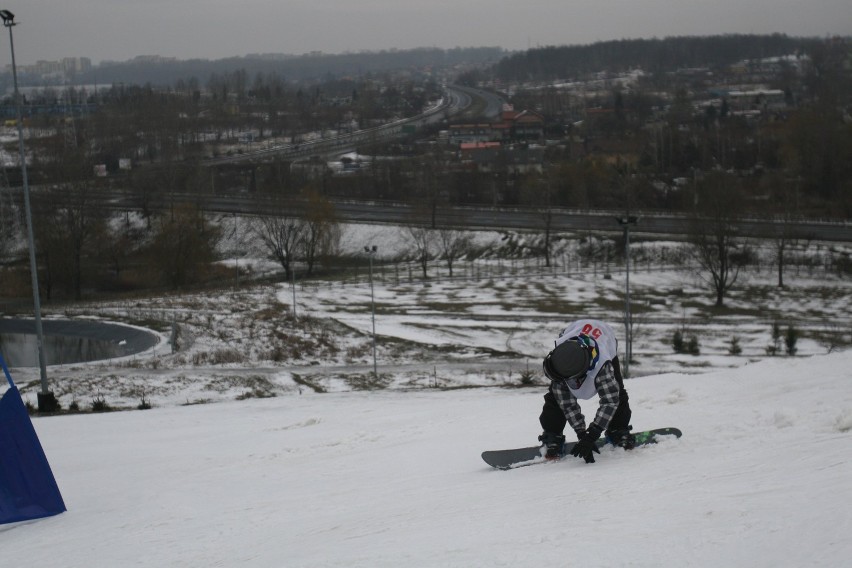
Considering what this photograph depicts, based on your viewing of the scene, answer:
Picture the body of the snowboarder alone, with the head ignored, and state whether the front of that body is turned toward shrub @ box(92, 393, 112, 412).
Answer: no

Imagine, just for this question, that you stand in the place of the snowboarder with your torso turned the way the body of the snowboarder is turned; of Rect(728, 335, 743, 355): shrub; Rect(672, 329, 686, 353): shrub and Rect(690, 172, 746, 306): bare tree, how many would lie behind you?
3

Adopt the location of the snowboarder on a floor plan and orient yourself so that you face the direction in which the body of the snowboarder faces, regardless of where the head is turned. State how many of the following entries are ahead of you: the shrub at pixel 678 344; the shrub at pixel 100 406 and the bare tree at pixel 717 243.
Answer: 0

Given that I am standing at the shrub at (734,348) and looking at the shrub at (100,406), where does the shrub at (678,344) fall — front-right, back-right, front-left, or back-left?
front-right

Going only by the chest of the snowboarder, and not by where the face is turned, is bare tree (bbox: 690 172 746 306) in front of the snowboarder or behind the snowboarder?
behind

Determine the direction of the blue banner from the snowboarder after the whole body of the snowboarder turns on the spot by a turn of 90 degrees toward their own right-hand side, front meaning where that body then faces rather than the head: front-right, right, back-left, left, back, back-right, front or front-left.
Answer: front

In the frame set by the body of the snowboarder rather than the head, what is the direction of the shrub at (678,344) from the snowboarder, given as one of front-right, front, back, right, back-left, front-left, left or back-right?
back

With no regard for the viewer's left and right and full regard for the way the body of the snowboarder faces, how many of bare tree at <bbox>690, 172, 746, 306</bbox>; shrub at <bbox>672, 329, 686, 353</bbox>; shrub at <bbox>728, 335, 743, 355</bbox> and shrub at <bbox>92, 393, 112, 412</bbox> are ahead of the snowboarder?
0

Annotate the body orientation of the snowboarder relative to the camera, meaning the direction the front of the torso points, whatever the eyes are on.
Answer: toward the camera

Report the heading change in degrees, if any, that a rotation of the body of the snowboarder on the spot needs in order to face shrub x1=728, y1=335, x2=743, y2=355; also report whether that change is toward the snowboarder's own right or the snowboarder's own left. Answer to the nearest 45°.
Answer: approximately 180°
